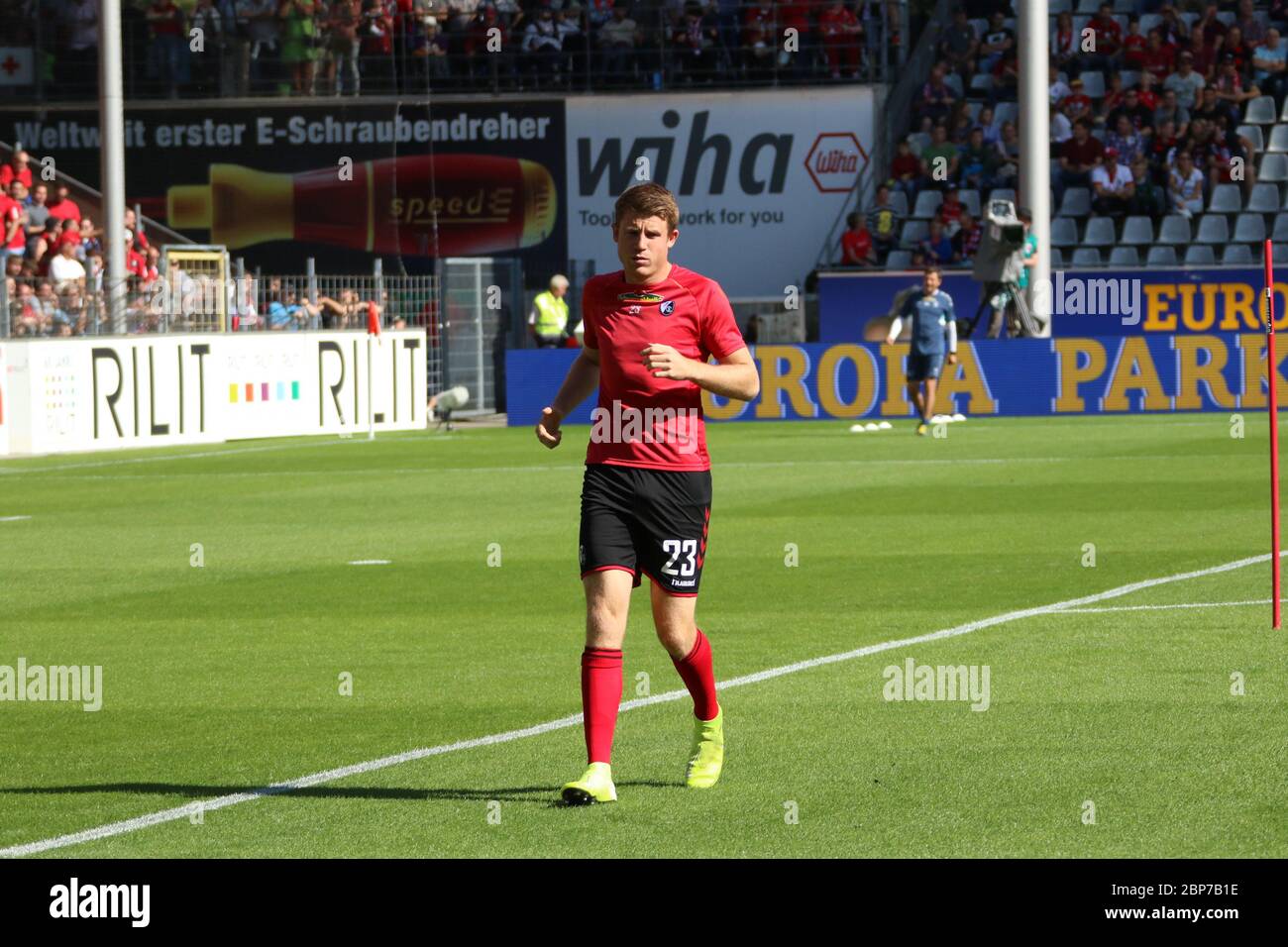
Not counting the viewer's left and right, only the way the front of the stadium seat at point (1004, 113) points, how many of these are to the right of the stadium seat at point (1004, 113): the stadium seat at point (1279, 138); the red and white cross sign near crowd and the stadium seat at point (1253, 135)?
1

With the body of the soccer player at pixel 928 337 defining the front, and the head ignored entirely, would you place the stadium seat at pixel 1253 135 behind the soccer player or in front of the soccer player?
behind

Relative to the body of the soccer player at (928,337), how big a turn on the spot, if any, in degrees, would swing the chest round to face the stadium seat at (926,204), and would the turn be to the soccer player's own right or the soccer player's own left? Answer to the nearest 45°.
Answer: approximately 180°

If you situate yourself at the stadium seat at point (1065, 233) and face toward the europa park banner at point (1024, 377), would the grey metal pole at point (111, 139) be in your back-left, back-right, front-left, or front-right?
front-right

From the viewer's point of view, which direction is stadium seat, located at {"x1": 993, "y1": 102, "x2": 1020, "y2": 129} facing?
toward the camera

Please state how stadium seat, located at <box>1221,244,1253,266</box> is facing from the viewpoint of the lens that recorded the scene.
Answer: facing the viewer

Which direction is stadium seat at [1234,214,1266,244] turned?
toward the camera

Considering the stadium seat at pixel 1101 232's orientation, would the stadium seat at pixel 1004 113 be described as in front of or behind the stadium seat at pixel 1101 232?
behind

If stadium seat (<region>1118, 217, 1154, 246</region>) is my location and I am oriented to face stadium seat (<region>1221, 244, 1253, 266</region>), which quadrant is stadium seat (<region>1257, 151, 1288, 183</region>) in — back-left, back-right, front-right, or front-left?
front-left

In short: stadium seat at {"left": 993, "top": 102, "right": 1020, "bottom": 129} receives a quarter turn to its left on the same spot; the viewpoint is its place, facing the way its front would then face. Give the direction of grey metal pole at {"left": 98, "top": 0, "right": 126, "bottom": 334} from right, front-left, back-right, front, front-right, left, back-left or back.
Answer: back-right

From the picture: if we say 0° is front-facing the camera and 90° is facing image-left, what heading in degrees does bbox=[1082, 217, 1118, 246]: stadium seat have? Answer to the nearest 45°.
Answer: approximately 0°
